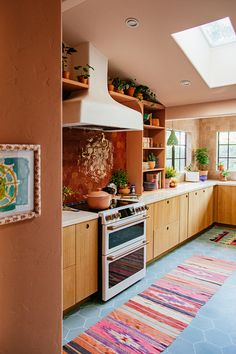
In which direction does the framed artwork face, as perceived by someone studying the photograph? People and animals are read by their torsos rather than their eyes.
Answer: facing the viewer and to the right of the viewer

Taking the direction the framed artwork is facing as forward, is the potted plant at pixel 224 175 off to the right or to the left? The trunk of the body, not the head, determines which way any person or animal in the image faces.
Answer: on its left

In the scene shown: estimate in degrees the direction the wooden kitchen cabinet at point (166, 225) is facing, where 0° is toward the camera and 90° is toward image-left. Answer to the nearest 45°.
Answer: approximately 315°

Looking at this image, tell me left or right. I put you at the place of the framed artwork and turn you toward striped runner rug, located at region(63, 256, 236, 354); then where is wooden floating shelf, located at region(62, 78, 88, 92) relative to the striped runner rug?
left

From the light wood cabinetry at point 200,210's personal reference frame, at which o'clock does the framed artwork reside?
The framed artwork is roughly at 2 o'clock from the light wood cabinetry.

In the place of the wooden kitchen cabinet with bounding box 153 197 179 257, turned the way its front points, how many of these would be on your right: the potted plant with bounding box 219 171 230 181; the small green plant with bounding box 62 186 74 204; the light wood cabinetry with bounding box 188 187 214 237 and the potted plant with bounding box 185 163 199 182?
1
